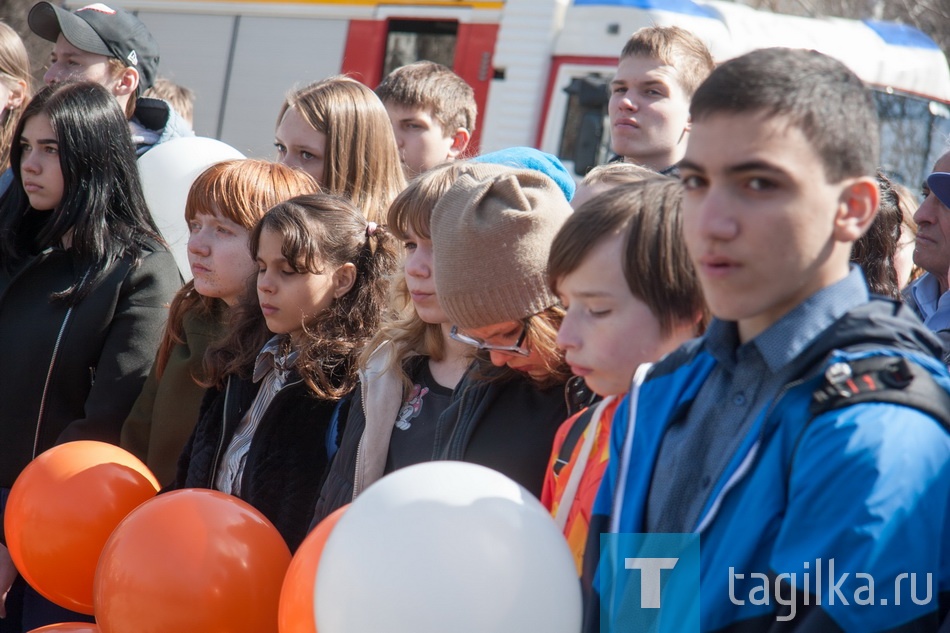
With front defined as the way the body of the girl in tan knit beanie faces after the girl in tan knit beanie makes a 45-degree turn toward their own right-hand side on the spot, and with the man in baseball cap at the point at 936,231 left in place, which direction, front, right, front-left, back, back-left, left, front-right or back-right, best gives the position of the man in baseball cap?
back-right

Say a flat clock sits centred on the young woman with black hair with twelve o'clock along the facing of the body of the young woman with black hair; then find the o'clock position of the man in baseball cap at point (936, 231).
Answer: The man in baseball cap is roughly at 8 o'clock from the young woman with black hair.

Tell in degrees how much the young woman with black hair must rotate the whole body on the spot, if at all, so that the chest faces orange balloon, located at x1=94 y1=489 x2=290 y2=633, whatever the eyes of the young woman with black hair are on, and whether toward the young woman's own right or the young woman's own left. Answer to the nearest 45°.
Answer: approximately 45° to the young woman's own left
